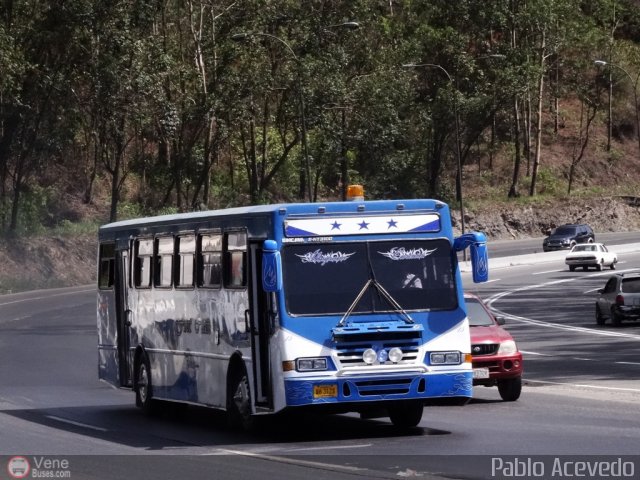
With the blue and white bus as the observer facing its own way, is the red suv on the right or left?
on its left

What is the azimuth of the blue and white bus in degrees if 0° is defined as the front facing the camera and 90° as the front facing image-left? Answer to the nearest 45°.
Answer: approximately 315°

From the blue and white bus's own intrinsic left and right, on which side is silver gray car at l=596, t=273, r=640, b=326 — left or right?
on its left
